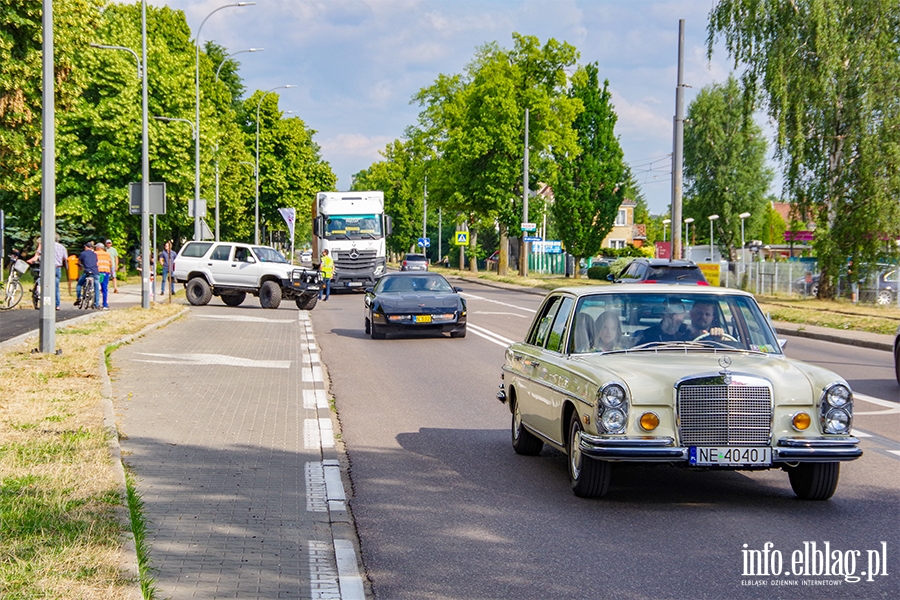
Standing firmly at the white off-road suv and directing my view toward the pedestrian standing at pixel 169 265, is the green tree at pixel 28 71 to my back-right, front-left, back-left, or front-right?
front-left

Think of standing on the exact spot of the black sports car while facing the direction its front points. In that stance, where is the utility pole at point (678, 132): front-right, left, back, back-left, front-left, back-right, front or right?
back-left

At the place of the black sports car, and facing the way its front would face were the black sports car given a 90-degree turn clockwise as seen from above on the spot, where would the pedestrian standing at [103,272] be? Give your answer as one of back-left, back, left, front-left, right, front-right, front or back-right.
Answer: front-right

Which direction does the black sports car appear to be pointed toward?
toward the camera

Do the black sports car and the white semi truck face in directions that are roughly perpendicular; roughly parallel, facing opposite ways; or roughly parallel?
roughly parallel

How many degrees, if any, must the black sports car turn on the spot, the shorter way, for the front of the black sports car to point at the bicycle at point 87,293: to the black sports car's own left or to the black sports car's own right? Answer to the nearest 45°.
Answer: approximately 135° to the black sports car's own right

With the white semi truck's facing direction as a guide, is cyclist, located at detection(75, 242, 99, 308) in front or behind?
in front

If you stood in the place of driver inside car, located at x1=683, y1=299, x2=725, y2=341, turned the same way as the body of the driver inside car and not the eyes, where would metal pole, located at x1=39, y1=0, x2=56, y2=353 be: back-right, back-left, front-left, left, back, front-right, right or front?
back-right

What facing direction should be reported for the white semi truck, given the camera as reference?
facing the viewer

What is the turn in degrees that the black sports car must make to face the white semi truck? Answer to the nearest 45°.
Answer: approximately 180°

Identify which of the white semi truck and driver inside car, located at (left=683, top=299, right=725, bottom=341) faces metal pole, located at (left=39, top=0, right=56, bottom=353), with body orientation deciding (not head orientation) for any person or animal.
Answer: the white semi truck

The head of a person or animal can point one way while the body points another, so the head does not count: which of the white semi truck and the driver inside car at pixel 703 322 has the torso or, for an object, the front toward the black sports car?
the white semi truck

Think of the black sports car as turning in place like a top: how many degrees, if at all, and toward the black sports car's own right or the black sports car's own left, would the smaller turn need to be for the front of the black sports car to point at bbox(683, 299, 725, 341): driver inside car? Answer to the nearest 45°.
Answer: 0° — it already faces them

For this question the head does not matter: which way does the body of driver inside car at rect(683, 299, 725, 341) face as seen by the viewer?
toward the camera

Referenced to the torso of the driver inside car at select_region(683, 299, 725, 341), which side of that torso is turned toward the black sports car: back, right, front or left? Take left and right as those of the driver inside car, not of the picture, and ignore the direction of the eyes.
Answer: back

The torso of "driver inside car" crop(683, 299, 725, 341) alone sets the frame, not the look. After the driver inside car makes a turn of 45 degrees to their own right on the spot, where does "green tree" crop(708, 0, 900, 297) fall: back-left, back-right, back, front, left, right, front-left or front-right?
back-right

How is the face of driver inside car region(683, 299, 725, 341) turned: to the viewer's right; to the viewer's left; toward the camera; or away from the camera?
toward the camera
